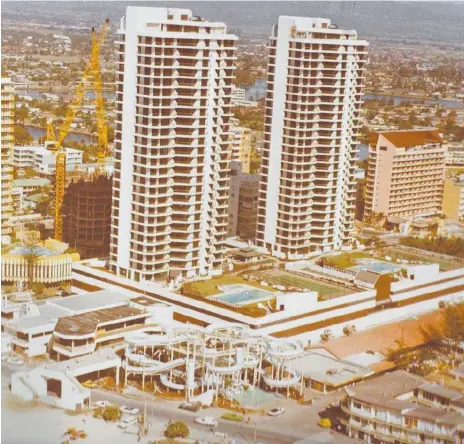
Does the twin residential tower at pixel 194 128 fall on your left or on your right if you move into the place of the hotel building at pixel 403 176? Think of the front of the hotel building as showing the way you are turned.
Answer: on your right

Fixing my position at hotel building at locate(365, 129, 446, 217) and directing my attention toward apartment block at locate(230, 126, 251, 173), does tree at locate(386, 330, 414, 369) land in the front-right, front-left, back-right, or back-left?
back-left

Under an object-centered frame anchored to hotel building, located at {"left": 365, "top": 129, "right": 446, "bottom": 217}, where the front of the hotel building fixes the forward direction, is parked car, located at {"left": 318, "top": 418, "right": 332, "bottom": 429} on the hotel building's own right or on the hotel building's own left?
on the hotel building's own right

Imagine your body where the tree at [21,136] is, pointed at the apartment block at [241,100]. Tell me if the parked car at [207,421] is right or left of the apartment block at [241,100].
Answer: right

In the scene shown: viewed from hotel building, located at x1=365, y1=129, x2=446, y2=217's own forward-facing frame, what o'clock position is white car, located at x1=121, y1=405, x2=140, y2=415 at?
The white car is roughly at 2 o'clock from the hotel building.

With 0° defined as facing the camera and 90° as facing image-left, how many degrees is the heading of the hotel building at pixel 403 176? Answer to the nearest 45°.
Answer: approximately 315°

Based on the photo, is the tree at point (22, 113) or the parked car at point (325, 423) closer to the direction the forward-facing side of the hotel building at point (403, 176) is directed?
the parked car

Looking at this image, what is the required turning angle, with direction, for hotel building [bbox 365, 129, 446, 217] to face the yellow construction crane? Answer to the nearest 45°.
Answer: approximately 135° to its right

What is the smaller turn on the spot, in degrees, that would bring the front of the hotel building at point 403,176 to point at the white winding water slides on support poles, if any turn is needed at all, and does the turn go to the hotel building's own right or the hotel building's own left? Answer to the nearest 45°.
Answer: approximately 45° to the hotel building's own right

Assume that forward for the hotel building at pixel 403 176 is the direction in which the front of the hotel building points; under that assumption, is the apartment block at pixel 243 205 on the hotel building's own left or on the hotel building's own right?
on the hotel building's own right

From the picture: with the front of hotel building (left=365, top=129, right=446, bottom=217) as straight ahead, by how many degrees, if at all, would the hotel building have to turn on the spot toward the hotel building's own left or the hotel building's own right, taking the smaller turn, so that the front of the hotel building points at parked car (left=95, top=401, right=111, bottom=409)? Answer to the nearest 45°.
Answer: approximately 45° to the hotel building's own right

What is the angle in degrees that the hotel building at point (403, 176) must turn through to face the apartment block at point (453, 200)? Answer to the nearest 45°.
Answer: approximately 45° to its left
